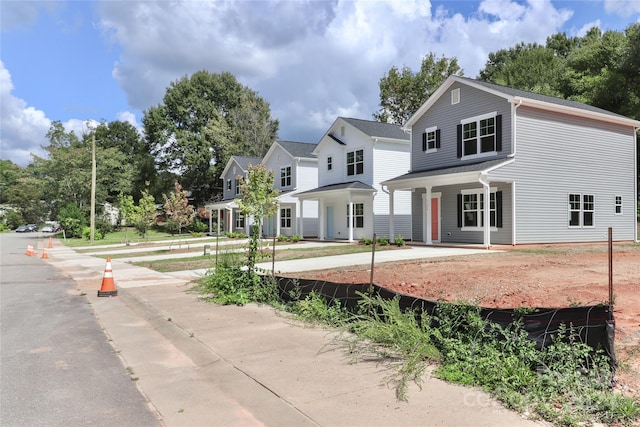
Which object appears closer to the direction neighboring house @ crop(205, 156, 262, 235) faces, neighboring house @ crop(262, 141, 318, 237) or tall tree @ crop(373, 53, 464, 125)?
the neighboring house

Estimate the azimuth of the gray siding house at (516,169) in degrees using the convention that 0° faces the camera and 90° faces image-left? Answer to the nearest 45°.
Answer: approximately 45°

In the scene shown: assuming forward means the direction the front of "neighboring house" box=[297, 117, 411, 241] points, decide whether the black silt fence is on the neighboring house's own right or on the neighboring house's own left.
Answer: on the neighboring house's own left

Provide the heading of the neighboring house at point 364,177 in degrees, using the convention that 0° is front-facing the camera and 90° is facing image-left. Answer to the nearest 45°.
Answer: approximately 45°

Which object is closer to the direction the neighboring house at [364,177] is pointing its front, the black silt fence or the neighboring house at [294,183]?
the black silt fence

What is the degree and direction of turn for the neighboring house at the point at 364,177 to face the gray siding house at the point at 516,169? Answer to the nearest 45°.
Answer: approximately 90° to its left

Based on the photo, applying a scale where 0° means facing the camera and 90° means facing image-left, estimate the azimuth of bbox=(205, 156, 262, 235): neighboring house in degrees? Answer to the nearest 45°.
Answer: approximately 45°

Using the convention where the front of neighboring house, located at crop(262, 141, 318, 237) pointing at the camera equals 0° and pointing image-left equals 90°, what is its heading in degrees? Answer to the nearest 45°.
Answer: approximately 45°

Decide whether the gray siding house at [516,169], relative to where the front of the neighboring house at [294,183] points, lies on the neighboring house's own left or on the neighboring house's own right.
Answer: on the neighboring house's own left

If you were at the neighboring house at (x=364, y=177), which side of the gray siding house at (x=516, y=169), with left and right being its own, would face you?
right

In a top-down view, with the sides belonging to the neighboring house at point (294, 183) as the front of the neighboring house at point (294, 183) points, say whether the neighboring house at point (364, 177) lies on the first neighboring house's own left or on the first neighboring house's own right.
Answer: on the first neighboring house's own left
